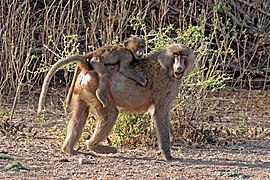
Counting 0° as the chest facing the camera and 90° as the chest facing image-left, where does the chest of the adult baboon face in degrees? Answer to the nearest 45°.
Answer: approximately 270°

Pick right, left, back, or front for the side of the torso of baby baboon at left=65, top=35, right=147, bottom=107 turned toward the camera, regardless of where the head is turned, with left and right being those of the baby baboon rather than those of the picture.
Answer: right
